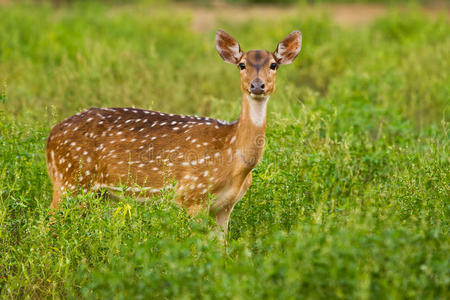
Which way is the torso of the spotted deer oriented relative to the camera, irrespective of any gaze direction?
to the viewer's right
